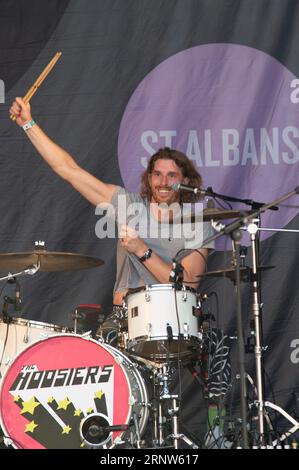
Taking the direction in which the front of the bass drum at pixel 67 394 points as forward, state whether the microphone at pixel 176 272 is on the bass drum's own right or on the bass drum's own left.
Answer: on the bass drum's own left

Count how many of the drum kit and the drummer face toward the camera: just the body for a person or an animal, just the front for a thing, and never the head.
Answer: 2

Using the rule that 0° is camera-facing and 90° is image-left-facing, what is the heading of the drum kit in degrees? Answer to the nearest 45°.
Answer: approximately 0°

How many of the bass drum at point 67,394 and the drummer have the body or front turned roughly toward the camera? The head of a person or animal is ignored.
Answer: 2

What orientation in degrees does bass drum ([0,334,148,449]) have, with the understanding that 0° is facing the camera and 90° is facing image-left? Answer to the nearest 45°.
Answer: approximately 0°
